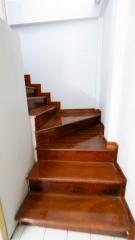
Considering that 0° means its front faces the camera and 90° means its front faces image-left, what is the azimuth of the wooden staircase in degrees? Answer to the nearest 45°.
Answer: approximately 0°
